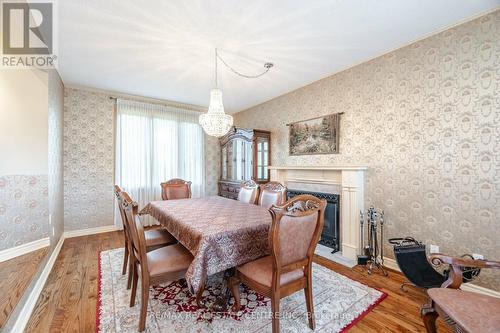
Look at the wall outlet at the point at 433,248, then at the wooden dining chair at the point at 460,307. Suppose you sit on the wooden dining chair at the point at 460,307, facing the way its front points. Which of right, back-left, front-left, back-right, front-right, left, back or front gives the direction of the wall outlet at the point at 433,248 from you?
right

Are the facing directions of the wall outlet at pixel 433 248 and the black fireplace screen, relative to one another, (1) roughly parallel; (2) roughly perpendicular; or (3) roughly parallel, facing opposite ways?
roughly parallel

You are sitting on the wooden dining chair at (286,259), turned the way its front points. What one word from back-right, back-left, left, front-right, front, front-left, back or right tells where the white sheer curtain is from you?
front

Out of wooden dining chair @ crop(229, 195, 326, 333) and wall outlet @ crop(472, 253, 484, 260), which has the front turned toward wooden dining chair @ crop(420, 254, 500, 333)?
the wall outlet

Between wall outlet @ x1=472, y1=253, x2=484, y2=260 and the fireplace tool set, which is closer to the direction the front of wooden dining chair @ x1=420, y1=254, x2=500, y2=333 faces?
the fireplace tool set

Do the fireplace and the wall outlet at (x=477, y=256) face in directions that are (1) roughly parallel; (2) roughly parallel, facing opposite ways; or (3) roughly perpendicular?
roughly parallel

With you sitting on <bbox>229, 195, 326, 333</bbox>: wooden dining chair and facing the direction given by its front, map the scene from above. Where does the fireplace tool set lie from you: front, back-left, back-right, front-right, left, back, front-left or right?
right

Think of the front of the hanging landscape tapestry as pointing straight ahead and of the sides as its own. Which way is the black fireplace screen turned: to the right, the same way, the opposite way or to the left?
the same way

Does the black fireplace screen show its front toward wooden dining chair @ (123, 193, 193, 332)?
yes

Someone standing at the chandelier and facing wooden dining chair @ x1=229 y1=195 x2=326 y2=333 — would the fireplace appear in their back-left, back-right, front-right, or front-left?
front-left

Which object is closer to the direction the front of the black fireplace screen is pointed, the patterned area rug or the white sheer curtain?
the patterned area rug

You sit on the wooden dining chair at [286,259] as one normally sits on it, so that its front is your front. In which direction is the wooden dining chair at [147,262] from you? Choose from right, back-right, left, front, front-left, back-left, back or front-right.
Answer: front-left

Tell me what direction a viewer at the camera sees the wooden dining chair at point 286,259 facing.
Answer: facing away from the viewer and to the left of the viewer

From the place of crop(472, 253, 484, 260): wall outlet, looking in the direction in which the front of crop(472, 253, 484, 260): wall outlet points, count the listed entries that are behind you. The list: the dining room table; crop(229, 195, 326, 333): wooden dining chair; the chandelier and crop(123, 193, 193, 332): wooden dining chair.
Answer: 0

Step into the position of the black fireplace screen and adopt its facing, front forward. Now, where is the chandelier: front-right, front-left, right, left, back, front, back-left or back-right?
front

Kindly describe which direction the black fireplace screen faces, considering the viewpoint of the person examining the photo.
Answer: facing the viewer and to the left of the viewer

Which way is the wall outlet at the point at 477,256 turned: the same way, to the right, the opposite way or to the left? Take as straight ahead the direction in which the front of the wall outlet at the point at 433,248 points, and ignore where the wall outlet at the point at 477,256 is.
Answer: the same way
